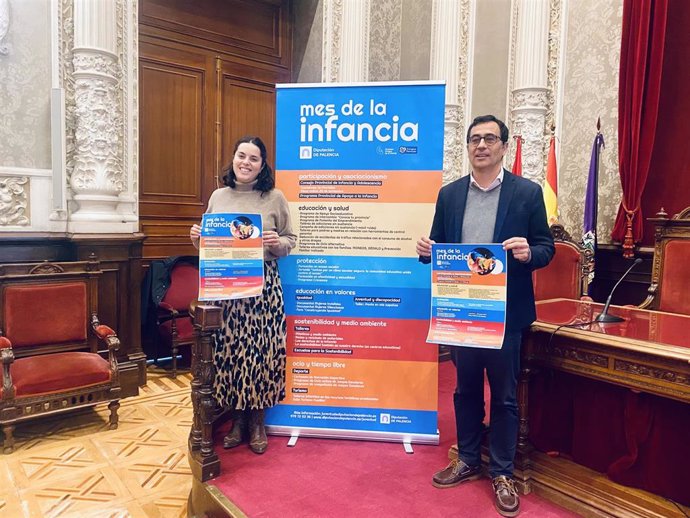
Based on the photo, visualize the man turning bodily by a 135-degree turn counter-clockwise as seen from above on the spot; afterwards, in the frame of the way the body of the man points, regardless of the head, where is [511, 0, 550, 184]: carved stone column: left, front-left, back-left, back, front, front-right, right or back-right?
front-left

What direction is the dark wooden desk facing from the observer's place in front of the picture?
facing the viewer and to the left of the viewer

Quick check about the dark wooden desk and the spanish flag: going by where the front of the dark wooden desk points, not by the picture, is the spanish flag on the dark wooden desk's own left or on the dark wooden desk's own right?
on the dark wooden desk's own right

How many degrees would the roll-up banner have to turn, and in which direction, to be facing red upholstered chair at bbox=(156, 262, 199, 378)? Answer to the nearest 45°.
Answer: approximately 135° to its right

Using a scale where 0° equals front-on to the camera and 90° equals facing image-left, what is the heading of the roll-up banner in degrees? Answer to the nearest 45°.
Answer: approximately 0°

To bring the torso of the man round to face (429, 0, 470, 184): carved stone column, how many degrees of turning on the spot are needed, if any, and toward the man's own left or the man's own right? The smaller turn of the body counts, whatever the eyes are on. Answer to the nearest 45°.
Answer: approximately 180°

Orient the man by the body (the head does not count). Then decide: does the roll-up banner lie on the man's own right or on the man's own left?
on the man's own right

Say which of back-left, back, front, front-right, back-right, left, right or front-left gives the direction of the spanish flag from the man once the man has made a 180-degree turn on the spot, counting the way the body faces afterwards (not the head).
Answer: front

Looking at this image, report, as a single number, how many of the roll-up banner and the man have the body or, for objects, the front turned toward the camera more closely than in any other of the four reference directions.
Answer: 2

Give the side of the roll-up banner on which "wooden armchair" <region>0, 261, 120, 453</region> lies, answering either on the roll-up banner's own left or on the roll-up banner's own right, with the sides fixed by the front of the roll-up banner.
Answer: on the roll-up banner's own right

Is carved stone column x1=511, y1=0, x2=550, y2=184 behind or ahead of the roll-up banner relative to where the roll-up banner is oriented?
behind

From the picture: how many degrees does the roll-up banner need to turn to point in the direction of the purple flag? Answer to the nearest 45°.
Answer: approximately 135° to its left
